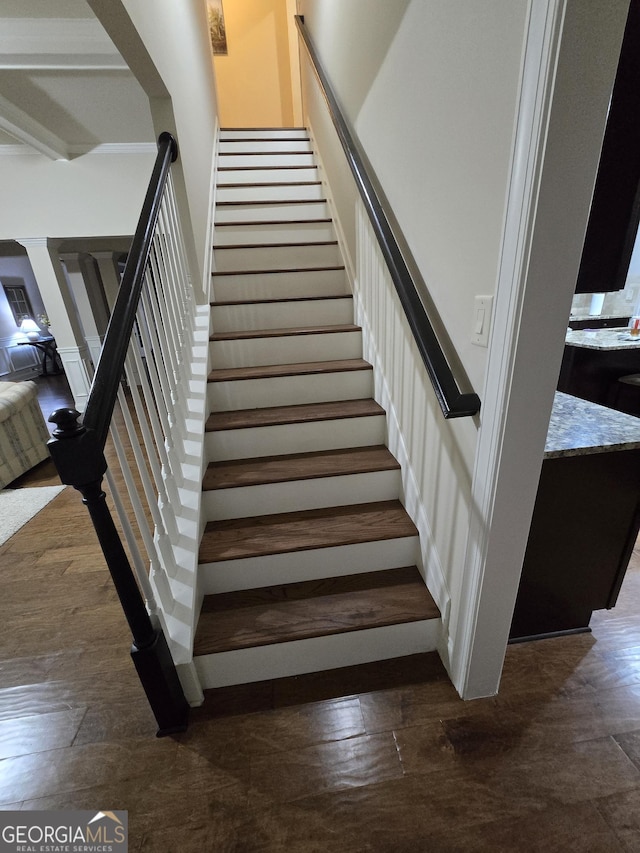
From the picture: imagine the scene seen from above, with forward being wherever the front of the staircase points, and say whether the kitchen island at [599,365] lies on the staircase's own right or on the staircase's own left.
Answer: on the staircase's own left

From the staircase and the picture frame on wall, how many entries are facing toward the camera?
2

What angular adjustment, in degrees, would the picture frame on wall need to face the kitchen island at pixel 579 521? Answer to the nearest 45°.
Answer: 0° — it already faces it

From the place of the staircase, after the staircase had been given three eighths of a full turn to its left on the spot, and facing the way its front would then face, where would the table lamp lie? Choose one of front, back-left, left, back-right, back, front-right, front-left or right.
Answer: left

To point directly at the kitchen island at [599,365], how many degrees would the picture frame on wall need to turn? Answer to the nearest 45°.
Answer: approximately 45° to its left

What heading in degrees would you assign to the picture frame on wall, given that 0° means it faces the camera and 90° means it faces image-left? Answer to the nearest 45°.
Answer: approximately 0°

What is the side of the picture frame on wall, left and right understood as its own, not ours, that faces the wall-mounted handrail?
front

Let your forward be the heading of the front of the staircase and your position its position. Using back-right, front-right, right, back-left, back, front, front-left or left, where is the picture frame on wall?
back

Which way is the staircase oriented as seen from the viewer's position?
toward the camera

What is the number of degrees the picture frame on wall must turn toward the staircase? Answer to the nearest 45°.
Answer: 0° — it already faces it

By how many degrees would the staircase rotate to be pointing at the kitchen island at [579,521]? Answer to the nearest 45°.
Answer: approximately 90° to its left

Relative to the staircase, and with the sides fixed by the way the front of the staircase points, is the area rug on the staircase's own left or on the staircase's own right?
on the staircase's own right

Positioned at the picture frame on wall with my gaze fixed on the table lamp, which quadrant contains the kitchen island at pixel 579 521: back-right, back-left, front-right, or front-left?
back-left

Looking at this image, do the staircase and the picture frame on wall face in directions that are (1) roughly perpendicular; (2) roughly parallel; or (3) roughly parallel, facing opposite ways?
roughly parallel
